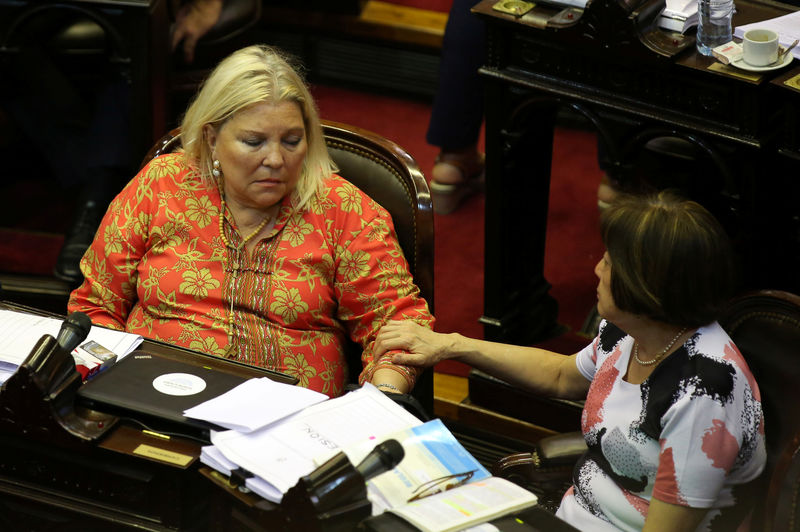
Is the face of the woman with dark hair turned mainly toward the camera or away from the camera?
away from the camera

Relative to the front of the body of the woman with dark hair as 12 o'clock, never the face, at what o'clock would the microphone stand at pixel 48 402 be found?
The microphone stand is roughly at 1 o'clock from the woman with dark hair.

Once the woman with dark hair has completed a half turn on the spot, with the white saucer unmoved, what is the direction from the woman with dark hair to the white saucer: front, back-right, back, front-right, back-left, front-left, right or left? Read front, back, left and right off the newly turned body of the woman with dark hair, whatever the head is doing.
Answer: front-left

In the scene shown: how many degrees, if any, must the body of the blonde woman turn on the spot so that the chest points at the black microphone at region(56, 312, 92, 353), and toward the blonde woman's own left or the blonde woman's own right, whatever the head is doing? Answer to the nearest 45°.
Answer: approximately 45° to the blonde woman's own right

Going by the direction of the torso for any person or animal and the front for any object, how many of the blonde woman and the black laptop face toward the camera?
1

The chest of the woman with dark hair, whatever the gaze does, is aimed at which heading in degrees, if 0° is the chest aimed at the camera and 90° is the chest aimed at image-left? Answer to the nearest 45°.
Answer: approximately 45°

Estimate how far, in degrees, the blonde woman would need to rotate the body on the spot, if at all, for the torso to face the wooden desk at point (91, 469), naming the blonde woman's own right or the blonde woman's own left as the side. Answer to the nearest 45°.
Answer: approximately 45° to the blonde woman's own right

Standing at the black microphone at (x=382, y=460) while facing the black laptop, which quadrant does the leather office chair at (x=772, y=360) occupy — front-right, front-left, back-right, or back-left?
back-right

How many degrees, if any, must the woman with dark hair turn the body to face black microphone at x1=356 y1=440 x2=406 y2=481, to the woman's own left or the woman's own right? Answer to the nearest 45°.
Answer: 0° — they already face it

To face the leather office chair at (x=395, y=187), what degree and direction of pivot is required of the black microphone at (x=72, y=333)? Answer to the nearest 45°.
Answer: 0° — it already faces it
